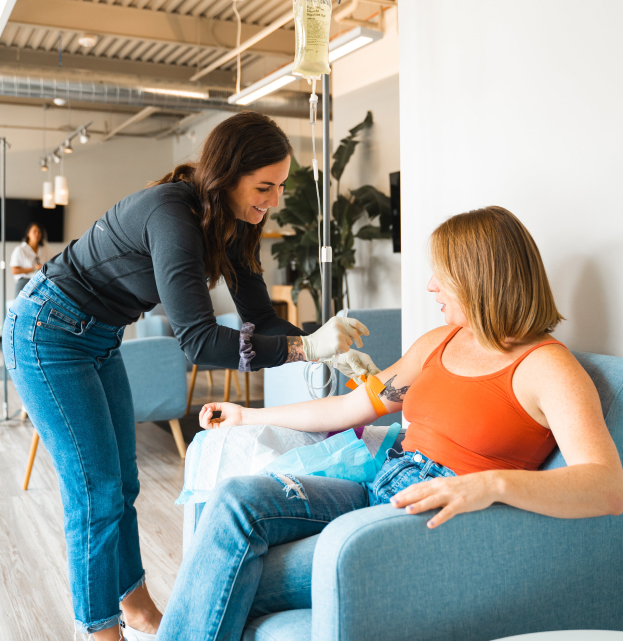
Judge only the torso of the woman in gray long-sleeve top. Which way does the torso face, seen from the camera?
to the viewer's right

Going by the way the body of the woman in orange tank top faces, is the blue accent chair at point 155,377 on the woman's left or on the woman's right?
on the woman's right

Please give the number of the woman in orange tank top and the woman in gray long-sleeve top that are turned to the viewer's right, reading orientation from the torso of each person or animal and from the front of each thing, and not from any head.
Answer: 1

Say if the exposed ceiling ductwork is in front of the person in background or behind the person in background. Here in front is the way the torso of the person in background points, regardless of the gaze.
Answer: in front

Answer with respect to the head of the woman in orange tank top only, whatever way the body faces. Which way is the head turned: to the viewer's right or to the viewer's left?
to the viewer's left

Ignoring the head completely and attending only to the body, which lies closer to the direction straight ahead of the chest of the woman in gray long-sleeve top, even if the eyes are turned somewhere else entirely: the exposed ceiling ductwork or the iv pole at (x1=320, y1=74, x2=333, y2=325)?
the iv pole

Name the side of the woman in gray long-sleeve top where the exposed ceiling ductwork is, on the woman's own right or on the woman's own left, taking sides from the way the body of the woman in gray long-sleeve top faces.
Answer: on the woman's own left

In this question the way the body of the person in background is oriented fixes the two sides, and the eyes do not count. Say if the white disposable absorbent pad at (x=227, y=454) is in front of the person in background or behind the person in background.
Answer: in front

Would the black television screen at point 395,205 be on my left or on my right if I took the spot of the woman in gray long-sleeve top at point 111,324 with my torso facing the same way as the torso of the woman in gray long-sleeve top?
on my left
